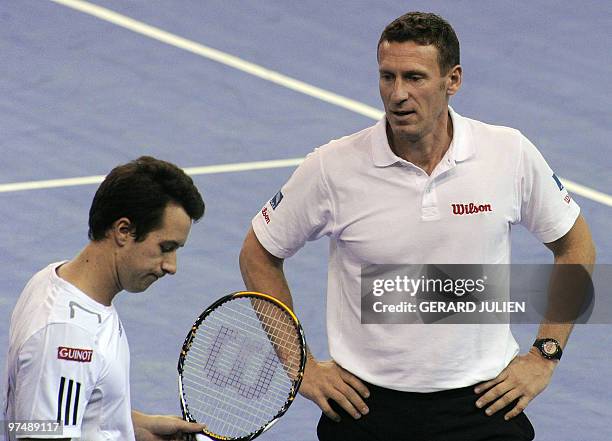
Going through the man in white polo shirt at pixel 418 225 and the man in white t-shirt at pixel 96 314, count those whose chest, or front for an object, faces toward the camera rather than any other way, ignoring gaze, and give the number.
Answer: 1

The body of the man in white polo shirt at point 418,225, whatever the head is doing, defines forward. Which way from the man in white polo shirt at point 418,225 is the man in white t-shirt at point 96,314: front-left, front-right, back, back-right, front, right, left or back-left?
front-right

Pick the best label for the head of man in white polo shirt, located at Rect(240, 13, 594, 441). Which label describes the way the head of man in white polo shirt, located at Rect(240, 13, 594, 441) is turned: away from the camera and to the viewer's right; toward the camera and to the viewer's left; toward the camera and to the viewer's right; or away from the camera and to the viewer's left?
toward the camera and to the viewer's left

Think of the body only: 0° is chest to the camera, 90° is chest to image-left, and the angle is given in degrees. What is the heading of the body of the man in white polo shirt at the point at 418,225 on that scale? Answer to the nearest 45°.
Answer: approximately 0°

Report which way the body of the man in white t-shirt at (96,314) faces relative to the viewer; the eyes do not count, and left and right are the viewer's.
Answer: facing to the right of the viewer

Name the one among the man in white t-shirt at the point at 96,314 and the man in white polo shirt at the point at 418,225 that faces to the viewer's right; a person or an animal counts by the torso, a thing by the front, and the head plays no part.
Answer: the man in white t-shirt at the point at 96,314

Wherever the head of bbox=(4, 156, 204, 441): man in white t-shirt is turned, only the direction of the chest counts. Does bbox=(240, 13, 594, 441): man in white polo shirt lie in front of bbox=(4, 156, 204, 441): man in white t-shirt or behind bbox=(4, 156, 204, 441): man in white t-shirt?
in front

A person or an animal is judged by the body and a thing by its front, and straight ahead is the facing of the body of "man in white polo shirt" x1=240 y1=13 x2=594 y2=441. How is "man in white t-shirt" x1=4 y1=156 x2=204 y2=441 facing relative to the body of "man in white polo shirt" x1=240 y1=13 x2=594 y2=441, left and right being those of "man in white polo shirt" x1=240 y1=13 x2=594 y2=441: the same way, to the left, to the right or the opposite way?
to the left
